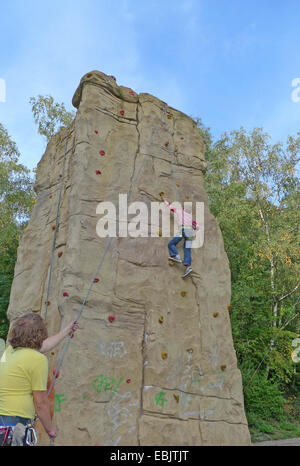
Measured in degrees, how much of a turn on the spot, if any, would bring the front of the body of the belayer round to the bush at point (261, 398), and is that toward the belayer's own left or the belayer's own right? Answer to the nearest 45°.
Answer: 0° — they already face it

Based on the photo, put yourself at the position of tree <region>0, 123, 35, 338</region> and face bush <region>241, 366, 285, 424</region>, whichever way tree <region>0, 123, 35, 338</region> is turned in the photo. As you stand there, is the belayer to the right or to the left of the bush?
right

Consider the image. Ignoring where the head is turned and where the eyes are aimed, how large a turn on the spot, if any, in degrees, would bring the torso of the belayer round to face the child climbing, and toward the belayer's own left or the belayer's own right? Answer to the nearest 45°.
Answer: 0° — they already face them

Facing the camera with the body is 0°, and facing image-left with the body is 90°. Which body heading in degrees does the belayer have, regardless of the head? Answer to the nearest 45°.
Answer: approximately 225°
